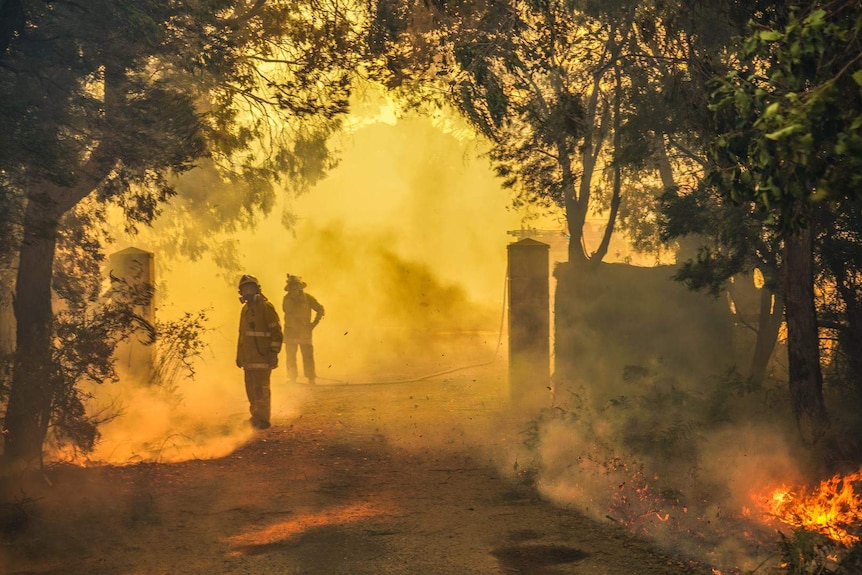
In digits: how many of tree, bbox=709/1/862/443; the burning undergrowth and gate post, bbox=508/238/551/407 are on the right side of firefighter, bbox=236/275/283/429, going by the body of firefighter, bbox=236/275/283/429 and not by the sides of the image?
0

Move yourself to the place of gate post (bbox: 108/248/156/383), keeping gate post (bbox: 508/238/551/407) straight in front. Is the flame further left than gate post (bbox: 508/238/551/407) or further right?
right

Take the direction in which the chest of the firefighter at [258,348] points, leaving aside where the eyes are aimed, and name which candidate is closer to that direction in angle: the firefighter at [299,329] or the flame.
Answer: the flame

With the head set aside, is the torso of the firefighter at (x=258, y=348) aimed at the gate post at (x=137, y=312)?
no

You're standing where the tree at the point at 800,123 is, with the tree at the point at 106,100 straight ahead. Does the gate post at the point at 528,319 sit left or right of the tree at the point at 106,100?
right

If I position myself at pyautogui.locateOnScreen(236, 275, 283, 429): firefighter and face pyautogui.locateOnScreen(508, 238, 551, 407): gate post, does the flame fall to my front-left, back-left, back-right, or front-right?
front-right

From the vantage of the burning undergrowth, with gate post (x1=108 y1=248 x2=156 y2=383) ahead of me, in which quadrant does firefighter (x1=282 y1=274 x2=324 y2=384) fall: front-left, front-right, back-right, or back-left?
front-right

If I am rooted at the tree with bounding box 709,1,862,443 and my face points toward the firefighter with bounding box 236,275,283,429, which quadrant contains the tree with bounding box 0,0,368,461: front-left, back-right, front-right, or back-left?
front-left
